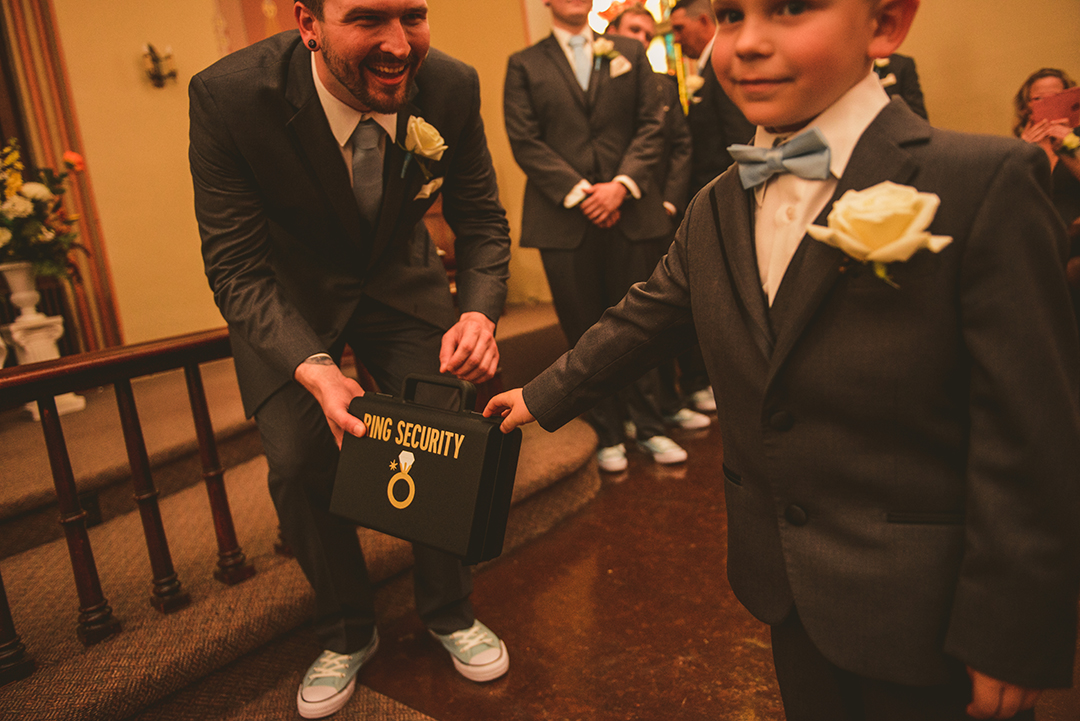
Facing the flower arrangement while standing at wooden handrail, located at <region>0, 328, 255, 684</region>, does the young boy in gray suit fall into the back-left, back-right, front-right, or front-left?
back-right

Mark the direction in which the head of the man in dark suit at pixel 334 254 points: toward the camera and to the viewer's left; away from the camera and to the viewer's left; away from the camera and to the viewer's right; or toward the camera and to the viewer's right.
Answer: toward the camera and to the viewer's right

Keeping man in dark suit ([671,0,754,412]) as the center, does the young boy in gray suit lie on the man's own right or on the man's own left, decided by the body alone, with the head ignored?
on the man's own left

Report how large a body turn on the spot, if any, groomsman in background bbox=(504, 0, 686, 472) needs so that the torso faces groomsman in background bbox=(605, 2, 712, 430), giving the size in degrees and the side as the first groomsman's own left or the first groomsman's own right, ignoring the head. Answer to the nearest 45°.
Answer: approximately 135° to the first groomsman's own left

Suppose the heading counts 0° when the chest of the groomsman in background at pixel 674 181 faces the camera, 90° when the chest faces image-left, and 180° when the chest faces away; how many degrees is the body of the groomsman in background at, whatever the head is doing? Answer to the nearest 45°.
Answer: approximately 315°

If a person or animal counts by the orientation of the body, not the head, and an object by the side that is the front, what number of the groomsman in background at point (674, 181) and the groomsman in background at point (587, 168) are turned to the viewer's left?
0

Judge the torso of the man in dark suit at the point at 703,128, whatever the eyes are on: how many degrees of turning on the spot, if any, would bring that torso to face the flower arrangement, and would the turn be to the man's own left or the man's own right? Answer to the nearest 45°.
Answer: approximately 45° to the man's own right

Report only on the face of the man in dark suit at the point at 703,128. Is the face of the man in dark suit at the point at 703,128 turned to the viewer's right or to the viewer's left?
to the viewer's left

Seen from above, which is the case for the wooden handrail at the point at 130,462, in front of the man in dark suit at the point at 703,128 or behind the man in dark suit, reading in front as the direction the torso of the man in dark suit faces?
in front

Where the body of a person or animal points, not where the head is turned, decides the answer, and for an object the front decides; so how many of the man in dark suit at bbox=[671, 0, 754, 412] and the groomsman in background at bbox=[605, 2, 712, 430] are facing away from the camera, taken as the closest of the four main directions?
0

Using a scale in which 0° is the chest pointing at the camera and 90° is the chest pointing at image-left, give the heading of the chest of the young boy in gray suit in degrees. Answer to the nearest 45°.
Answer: approximately 45°

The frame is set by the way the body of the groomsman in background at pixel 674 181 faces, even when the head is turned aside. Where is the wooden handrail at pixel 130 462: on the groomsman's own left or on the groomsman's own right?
on the groomsman's own right
